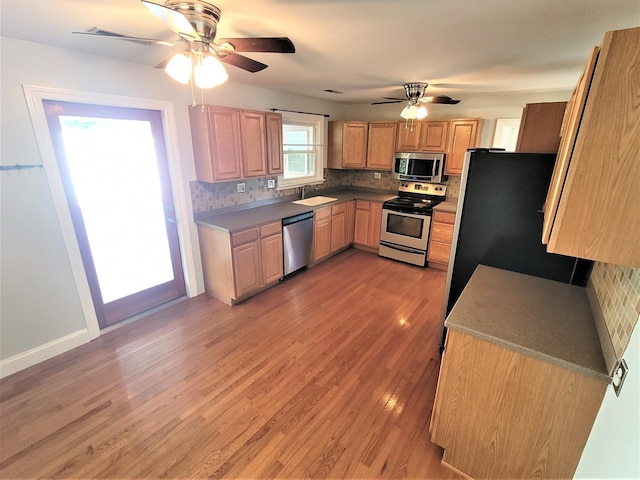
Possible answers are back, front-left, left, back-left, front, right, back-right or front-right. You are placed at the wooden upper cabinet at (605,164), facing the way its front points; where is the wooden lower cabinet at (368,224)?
front-right

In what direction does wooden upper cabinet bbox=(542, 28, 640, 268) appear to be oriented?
to the viewer's left

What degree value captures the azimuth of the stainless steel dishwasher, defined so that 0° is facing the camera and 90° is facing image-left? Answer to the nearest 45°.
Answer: approximately 315°

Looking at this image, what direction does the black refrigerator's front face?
to the viewer's left

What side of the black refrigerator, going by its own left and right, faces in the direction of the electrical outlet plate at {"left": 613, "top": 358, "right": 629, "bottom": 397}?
left

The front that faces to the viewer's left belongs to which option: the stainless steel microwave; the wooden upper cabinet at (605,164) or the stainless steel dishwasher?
the wooden upper cabinet
